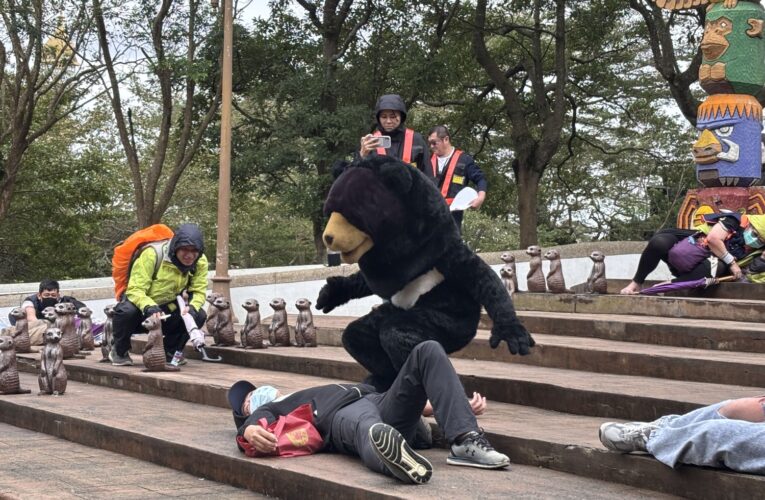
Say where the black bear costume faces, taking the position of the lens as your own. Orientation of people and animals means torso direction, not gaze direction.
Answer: facing the viewer and to the left of the viewer

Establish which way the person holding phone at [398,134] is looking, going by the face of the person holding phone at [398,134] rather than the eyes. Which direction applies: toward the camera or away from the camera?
toward the camera

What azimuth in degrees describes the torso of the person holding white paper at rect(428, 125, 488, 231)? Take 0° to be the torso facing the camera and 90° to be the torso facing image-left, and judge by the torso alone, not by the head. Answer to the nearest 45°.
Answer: approximately 45°

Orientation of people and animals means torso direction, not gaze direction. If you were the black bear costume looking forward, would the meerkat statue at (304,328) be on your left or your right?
on your right

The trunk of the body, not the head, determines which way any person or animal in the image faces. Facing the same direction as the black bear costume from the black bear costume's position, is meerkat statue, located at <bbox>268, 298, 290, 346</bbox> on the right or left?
on its right

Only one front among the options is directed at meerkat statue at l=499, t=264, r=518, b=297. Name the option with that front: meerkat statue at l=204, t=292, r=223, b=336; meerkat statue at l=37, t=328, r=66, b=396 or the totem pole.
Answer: the totem pole

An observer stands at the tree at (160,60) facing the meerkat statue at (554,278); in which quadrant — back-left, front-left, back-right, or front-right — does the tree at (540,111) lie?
front-left

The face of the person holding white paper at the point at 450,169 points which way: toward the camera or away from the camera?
toward the camera

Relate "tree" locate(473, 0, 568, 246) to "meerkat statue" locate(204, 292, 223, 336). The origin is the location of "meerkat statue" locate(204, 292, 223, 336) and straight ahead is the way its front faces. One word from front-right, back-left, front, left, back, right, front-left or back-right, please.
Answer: back

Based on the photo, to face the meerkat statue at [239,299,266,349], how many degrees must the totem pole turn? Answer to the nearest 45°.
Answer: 0° — it already faces it

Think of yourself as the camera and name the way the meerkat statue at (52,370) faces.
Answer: facing the viewer

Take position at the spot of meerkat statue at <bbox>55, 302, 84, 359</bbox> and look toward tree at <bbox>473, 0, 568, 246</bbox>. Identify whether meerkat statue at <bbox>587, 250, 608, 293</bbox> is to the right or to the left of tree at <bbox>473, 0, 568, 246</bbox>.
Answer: right

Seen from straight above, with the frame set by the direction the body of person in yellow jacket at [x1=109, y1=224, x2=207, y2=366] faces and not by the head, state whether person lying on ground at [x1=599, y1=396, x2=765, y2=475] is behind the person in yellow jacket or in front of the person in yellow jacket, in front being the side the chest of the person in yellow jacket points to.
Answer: in front
